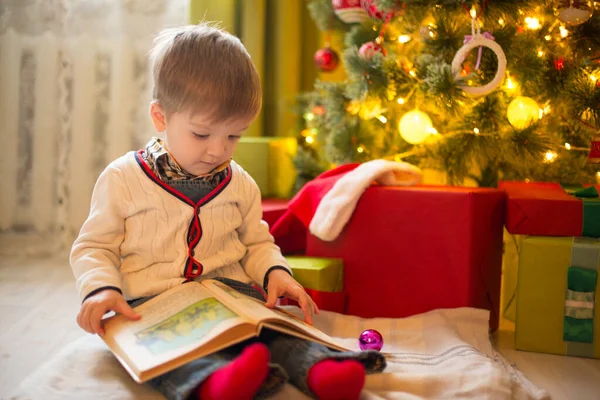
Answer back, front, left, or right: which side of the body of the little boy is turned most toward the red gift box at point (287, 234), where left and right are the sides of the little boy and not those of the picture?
left

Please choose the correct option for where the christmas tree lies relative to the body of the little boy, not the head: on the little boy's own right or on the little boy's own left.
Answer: on the little boy's own left

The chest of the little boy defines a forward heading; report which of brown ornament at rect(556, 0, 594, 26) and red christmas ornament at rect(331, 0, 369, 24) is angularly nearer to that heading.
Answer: the brown ornament

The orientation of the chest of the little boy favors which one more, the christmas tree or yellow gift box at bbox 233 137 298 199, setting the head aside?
the christmas tree

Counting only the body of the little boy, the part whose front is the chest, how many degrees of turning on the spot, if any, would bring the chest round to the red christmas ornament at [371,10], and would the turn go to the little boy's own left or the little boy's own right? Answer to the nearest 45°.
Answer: approximately 90° to the little boy's own left

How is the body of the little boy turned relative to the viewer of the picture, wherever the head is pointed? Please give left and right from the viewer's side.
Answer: facing the viewer and to the right of the viewer
